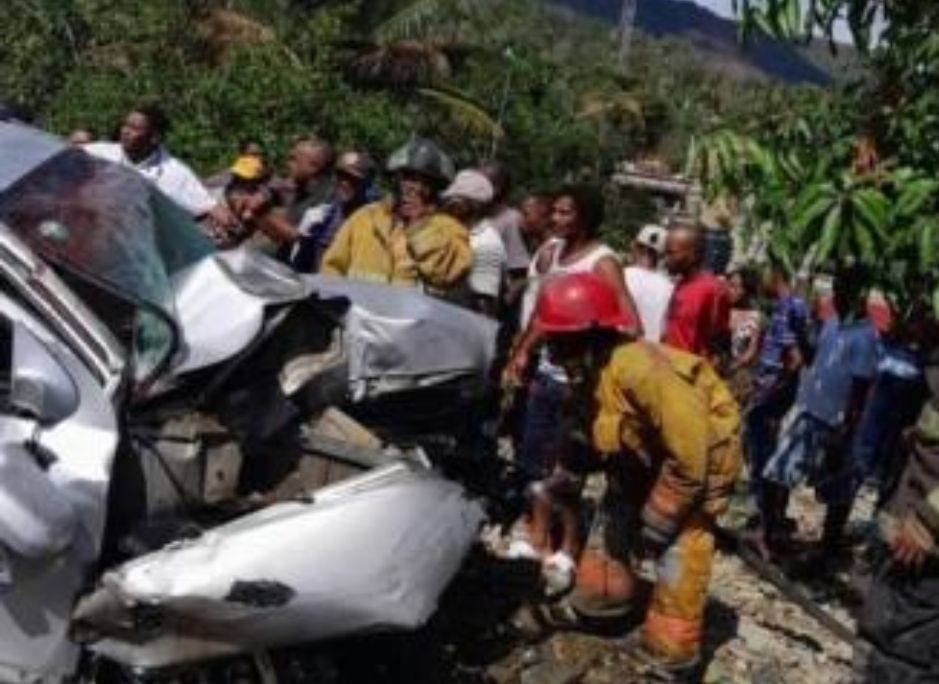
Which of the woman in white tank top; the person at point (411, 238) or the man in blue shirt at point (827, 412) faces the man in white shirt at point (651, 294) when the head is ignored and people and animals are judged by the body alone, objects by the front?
the man in blue shirt

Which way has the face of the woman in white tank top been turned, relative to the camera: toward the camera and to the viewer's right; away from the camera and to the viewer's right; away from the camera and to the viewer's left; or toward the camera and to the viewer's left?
toward the camera and to the viewer's left

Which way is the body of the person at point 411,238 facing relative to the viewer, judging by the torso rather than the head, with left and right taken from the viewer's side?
facing the viewer

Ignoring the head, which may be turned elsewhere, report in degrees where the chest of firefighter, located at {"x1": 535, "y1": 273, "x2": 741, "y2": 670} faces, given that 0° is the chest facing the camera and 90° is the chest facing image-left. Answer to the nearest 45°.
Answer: approximately 90°

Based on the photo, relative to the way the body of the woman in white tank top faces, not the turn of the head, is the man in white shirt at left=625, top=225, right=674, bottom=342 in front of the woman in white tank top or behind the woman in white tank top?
behind

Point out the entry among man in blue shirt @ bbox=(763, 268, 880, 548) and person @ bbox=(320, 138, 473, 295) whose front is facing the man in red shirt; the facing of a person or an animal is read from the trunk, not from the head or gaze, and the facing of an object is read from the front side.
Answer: the man in blue shirt

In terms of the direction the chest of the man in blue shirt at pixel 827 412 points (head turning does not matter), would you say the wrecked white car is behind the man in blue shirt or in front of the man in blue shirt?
in front

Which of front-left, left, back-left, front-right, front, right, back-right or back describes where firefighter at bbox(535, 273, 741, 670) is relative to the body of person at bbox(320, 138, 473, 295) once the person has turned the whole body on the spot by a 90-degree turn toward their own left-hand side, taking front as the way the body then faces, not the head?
front-right

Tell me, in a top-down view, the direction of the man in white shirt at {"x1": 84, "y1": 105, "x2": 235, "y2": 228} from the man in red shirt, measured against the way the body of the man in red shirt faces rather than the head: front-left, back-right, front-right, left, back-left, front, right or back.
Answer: front-right

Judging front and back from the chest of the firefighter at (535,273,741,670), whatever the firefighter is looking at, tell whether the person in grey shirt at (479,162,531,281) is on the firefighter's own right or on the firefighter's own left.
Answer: on the firefighter's own right

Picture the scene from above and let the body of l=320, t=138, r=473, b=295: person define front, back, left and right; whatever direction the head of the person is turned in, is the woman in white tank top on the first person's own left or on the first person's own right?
on the first person's own left

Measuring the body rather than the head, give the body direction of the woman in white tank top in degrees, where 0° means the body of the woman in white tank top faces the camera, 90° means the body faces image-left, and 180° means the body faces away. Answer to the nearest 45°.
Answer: approximately 45°

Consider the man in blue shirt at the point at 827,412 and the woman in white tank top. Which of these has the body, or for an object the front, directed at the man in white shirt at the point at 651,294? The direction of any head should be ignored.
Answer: the man in blue shirt

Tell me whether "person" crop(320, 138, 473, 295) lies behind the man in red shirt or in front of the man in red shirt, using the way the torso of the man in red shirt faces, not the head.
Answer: in front

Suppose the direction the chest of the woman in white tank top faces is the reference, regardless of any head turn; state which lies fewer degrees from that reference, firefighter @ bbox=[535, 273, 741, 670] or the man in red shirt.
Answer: the firefighter

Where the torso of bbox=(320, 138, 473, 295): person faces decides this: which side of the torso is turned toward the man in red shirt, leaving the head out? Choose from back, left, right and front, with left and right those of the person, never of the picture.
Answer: left

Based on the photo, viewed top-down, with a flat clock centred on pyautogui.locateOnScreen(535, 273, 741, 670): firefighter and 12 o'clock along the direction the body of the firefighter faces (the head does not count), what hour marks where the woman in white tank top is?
The woman in white tank top is roughly at 2 o'clock from the firefighter.

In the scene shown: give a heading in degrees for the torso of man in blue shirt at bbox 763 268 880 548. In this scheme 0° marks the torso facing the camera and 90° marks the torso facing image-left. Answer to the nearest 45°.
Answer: approximately 45°
